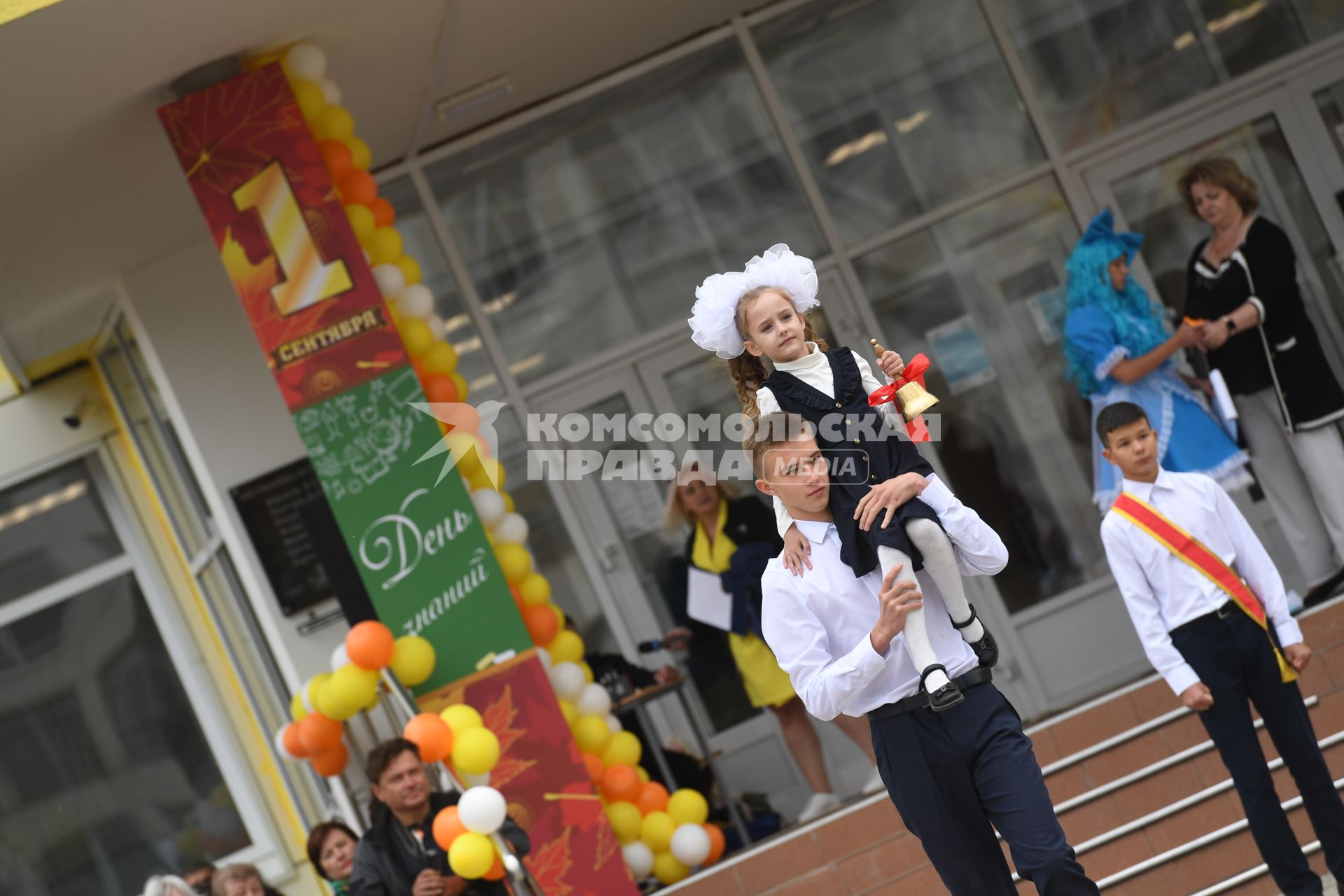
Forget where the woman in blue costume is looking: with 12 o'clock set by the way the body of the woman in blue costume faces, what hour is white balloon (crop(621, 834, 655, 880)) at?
The white balloon is roughly at 5 o'clock from the woman in blue costume.

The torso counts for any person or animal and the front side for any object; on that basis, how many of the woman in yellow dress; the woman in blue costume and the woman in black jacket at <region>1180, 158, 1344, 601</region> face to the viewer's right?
1

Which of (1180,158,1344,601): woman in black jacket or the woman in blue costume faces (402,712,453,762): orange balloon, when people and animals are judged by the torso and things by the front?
the woman in black jacket

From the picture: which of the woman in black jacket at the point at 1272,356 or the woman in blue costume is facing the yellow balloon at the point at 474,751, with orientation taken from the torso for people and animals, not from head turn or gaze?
the woman in black jacket

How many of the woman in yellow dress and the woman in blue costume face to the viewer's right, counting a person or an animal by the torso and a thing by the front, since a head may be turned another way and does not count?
1

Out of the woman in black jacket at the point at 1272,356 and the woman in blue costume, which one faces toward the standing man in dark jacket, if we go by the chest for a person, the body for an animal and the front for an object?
the woman in black jacket

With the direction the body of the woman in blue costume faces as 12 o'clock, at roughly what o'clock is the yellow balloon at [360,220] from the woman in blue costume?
The yellow balloon is roughly at 5 o'clock from the woman in blue costume.

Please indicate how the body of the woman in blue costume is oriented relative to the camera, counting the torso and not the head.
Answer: to the viewer's right

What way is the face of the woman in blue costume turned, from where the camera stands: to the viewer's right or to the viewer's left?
to the viewer's right

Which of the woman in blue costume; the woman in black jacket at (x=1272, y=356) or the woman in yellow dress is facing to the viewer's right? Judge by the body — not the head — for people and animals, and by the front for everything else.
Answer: the woman in blue costume

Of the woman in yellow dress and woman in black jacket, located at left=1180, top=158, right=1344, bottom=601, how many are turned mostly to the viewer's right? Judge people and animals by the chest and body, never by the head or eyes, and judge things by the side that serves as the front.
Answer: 0

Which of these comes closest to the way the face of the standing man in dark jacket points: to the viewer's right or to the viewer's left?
to the viewer's right
